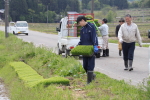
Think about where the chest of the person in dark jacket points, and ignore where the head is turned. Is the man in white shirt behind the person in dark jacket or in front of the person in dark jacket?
behind

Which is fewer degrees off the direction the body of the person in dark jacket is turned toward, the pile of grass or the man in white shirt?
the pile of grass

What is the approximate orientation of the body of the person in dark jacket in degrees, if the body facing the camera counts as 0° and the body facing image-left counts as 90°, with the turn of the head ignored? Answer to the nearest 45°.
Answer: approximately 45°

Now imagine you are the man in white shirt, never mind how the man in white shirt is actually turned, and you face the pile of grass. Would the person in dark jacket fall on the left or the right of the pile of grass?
left
